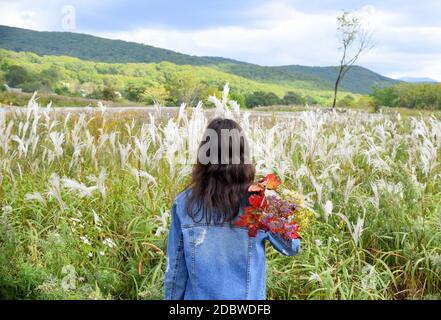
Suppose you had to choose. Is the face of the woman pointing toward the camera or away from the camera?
away from the camera

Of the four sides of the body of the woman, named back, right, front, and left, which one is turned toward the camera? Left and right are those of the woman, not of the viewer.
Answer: back
